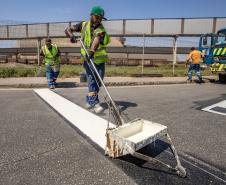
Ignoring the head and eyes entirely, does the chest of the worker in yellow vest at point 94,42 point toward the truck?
no

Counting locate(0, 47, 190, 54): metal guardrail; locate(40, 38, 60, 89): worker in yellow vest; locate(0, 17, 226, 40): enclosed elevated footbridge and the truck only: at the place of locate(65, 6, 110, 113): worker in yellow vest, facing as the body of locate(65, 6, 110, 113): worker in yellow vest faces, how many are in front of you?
0

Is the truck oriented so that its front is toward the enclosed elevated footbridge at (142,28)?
no

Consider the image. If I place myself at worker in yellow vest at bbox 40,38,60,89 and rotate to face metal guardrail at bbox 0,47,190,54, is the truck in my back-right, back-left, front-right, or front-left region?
front-right

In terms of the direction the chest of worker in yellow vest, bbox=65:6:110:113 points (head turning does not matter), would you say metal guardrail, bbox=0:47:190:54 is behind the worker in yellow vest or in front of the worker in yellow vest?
behind

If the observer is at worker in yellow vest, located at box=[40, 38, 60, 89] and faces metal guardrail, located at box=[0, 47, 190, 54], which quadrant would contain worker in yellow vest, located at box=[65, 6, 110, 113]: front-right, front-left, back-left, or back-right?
back-right

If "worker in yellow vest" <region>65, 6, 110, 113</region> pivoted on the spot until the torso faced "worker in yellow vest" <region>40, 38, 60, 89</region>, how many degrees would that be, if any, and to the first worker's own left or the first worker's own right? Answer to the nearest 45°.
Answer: approximately 180°

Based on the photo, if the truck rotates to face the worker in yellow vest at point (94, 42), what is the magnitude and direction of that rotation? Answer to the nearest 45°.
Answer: approximately 45° to its left

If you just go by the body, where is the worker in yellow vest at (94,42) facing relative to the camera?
toward the camera

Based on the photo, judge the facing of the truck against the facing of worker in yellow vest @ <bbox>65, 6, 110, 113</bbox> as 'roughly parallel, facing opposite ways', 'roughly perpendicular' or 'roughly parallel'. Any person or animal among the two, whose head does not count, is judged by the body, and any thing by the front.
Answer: roughly perpendicular
